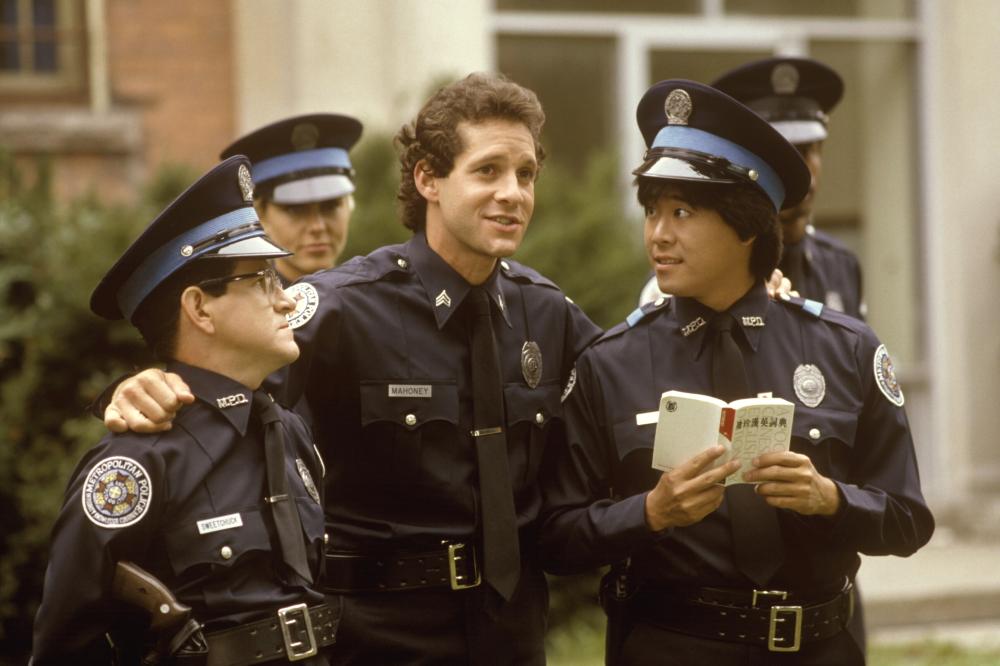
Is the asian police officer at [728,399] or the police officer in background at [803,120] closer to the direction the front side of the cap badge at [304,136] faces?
the asian police officer

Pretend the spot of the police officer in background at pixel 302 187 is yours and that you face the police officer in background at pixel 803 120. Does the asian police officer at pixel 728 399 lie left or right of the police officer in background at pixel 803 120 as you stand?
right

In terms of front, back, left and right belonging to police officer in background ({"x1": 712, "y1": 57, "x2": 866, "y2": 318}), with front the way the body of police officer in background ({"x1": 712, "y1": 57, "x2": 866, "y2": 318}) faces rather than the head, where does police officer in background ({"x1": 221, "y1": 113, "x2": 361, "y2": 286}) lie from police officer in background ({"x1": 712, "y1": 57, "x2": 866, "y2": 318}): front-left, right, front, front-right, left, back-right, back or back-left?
right

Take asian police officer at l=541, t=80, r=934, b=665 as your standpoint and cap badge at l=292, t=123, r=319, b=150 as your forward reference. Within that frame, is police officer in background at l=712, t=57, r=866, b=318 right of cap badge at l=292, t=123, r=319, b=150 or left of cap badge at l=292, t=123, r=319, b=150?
right

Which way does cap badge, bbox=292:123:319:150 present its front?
toward the camera

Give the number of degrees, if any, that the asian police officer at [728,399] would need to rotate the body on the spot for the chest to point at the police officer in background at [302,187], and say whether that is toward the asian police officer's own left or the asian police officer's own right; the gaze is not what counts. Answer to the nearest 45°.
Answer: approximately 135° to the asian police officer's own right

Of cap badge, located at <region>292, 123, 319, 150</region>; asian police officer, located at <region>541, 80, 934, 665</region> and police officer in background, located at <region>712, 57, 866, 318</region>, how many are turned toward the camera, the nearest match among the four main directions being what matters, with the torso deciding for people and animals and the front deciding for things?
3

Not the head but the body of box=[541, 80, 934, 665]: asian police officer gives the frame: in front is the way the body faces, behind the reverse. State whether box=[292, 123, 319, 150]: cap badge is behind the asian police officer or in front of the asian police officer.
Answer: behind

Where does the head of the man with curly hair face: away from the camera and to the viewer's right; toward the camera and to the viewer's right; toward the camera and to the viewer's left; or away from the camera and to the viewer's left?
toward the camera and to the viewer's right

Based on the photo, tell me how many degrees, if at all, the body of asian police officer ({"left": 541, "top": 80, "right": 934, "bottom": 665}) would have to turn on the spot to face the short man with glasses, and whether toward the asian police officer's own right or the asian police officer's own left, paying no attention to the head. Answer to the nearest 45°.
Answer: approximately 45° to the asian police officer's own right

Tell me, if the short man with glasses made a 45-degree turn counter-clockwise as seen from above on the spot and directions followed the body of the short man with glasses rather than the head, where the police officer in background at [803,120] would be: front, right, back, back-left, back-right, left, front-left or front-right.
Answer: front-left

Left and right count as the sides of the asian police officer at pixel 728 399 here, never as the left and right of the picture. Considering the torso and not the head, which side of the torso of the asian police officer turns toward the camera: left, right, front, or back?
front

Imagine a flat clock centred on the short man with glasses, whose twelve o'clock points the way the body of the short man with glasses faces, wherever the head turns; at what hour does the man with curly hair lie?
The man with curly hair is roughly at 9 o'clock from the short man with glasses.

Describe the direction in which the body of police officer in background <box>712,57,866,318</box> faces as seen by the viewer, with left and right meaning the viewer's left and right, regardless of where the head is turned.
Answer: facing the viewer

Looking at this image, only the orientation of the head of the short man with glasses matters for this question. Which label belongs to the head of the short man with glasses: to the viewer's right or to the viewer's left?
to the viewer's right

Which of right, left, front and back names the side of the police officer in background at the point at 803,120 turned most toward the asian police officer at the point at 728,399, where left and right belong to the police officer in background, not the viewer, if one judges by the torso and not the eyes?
front

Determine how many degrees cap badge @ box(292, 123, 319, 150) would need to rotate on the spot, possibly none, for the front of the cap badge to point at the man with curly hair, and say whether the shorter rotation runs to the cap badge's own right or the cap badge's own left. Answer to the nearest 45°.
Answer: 0° — it already faces them

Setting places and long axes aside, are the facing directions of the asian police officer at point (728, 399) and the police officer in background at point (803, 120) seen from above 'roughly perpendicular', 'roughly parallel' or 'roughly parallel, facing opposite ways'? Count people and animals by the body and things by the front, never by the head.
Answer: roughly parallel

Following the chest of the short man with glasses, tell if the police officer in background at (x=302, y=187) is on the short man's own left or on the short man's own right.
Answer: on the short man's own left
